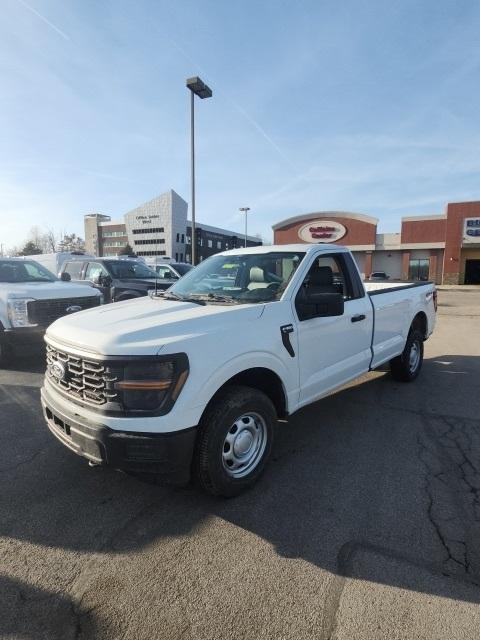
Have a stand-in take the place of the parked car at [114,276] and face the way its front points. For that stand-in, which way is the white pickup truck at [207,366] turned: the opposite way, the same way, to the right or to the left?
to the right

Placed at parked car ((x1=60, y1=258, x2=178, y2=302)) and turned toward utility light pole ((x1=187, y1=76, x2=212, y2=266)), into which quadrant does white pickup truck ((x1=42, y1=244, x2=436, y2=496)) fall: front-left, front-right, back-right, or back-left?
back-right

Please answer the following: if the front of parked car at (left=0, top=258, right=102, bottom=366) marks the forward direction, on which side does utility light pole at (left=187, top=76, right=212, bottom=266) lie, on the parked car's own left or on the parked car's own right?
on the parked car's own left

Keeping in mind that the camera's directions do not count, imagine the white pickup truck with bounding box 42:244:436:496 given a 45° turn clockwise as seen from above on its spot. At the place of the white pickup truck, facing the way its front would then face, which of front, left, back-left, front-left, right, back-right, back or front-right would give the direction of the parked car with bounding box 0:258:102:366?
front-right

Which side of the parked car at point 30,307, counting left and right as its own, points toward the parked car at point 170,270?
left

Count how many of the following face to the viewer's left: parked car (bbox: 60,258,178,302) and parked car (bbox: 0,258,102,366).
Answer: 0

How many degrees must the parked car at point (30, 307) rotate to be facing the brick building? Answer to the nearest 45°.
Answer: approximately 90° to its left

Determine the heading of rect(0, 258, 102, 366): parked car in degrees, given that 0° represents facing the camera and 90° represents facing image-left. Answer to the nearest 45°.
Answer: approximately 315°

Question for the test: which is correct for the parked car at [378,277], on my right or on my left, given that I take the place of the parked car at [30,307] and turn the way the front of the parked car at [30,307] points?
on my left

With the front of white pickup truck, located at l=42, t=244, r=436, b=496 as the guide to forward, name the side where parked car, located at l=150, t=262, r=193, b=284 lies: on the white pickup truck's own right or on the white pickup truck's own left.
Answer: on the white pickup truck's own right

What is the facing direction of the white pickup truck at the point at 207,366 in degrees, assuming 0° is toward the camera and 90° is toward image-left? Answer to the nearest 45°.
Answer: approximately 45°

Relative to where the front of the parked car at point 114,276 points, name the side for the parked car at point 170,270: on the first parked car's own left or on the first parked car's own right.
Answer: on the first parked car's own left

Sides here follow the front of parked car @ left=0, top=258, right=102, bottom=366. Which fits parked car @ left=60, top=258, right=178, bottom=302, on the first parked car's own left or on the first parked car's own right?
on the first parked car's own left

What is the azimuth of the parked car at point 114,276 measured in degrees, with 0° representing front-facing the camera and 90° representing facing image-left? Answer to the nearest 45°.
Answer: approximately 315°
